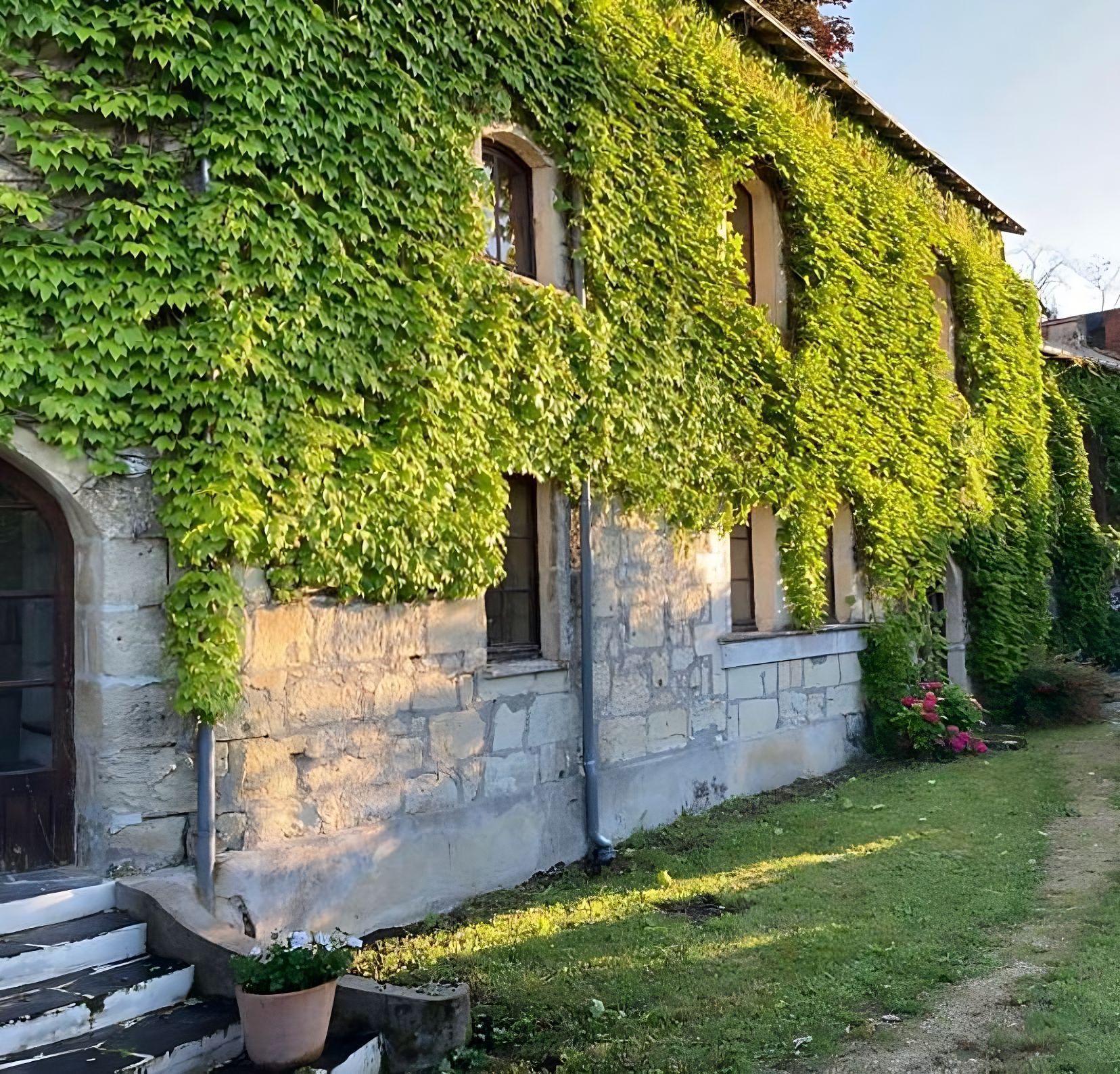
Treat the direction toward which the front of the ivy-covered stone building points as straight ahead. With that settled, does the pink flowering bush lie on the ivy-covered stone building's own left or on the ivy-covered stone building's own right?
on the ivy-covered stone building's own left

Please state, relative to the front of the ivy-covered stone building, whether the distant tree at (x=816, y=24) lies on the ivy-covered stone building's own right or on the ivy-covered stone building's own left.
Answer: on the ivy-covered stone building's own left

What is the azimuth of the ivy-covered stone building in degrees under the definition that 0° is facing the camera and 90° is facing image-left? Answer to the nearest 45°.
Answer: approximately 315°
